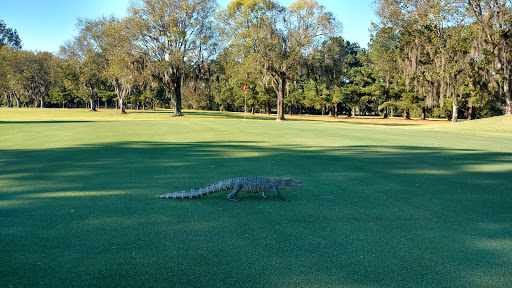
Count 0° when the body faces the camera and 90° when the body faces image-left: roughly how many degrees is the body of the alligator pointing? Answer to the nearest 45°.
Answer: approximately 270°
